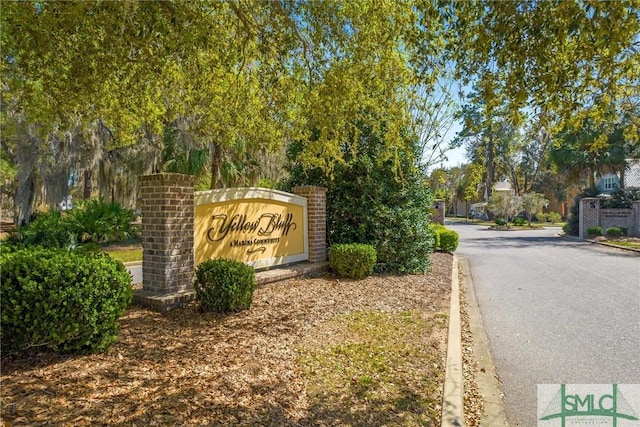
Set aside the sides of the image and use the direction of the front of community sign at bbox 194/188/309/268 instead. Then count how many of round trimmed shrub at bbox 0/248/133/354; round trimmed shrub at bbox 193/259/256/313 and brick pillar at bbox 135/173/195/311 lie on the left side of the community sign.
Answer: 0

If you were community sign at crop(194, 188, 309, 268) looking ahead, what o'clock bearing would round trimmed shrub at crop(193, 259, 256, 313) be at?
The round trimmed shrub is roughly at 2 o'clock from the community sign.

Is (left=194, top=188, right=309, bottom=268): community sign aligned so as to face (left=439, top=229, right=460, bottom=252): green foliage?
no

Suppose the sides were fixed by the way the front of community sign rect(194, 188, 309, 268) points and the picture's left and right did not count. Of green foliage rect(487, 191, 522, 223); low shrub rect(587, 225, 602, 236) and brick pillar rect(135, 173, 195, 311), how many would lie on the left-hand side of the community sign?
2

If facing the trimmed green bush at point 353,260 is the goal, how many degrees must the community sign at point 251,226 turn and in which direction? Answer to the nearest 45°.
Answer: approximately 45° to its left

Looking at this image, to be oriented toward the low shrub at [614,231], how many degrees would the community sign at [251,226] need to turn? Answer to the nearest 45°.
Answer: approximately 90° to its left

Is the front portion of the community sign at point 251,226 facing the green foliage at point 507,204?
no

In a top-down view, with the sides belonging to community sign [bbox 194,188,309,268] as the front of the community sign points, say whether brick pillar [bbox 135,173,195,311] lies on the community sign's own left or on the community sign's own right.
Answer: on the community sign's own right

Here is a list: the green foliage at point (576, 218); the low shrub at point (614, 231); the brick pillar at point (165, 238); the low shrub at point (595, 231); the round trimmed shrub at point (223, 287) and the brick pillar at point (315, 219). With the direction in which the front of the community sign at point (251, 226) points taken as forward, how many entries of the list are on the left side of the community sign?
4

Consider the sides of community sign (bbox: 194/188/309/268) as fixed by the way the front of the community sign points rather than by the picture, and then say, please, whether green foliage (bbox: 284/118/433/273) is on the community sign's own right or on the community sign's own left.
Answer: on the community sign's own left

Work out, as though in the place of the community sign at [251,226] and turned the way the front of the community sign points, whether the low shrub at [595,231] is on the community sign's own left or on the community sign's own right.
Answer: on the community sign's own left

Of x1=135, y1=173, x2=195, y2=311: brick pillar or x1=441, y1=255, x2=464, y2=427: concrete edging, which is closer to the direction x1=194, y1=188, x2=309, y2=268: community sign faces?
the concrete edging

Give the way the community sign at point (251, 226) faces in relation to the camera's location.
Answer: facing the viewer and to the right of the viewer

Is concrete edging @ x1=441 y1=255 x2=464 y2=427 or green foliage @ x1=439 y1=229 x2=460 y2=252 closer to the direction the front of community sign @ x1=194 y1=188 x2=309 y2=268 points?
the concrete edging

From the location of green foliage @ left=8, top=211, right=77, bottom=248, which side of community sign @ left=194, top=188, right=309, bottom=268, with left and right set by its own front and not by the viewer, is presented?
back

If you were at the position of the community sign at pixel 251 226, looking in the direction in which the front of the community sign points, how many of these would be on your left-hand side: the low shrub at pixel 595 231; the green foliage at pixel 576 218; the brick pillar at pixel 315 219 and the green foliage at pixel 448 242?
4

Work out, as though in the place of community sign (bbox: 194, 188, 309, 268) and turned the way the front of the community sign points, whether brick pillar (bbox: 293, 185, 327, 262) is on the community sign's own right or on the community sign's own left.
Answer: on the community sign's own left

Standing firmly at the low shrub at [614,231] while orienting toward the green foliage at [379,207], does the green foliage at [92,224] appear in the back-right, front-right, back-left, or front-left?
front-right
